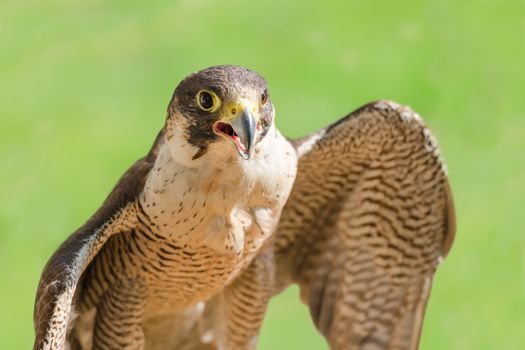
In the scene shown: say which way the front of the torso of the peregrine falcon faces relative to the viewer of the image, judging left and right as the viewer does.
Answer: facing the viewer and to the right of the viewer
